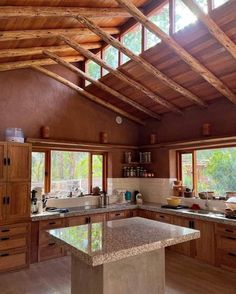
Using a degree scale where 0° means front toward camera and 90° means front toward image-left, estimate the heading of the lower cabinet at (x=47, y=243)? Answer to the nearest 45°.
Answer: approximately 315°

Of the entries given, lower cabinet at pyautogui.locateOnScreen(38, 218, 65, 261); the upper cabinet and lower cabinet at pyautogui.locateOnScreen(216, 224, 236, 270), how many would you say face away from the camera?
0

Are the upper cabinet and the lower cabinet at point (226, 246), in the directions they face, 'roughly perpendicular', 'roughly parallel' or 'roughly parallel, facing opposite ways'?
roughly perpendicular

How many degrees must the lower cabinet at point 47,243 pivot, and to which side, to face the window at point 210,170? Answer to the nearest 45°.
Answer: approximately 45° to its left

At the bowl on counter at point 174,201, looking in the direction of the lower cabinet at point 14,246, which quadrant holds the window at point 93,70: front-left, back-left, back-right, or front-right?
front-right

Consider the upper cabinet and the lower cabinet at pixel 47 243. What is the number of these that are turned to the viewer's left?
0
